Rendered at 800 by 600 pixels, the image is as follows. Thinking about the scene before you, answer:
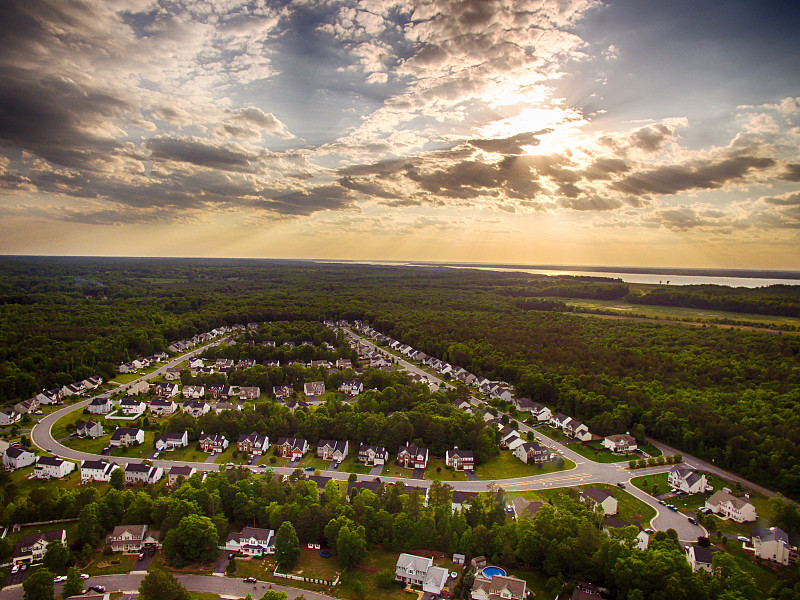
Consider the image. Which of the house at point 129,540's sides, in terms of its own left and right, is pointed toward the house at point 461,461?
left

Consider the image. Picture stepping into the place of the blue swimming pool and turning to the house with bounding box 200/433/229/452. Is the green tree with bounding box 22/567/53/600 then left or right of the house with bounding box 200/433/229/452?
left

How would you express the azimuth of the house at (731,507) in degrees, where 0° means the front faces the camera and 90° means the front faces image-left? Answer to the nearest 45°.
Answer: approximately 45°

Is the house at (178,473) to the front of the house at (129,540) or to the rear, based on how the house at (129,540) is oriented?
to the rear

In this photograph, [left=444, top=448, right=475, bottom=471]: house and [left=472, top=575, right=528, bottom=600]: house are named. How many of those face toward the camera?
2

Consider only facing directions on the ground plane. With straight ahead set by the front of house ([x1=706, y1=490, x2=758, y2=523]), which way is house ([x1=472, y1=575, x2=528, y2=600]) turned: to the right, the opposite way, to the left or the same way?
to the left

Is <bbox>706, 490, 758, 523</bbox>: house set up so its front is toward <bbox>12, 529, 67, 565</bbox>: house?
yes

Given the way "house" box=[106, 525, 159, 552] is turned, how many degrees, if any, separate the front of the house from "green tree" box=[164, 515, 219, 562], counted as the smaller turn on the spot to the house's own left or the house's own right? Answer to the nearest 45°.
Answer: approximately 45° to the house's own left

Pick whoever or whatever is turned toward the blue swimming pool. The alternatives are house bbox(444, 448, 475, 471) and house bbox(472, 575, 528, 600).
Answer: house bbox(444, 448, 475, 471)
